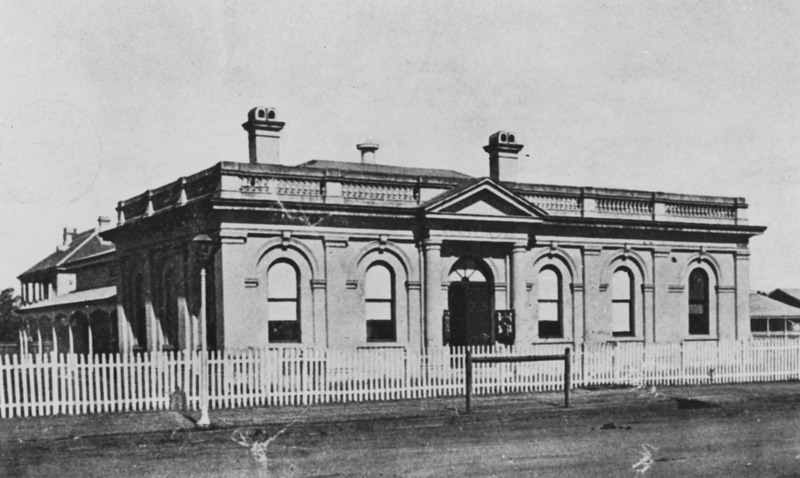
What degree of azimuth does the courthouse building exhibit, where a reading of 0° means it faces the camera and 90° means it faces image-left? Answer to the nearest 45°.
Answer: approximately 315°

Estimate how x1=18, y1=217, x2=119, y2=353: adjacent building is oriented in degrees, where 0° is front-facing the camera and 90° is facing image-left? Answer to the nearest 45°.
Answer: approximately 45°

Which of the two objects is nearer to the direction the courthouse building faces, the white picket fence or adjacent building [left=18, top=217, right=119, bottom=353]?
the white picket fence

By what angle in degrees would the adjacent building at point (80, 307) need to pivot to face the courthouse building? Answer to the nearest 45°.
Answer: approximately 45° to its left
